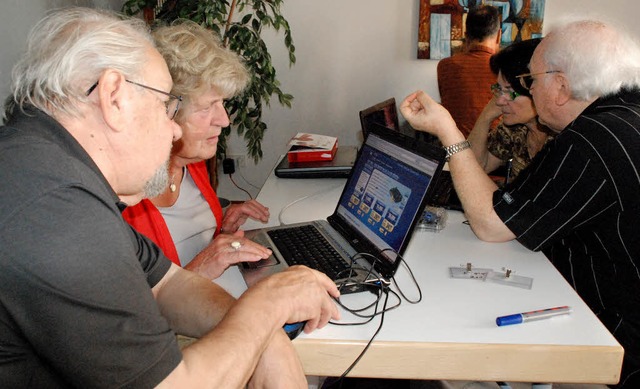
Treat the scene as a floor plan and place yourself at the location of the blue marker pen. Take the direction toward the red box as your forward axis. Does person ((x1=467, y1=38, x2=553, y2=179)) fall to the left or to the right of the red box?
right

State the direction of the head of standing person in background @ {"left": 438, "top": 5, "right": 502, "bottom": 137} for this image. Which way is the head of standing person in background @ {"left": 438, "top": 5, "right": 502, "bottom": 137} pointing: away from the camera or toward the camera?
away from the camera

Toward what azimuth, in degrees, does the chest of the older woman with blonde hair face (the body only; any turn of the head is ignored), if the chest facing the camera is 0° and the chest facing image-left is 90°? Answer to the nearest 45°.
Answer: approximately 315°

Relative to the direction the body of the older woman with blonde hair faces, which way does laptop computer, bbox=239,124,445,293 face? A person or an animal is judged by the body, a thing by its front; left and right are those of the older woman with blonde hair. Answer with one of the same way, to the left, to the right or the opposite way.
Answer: to the right

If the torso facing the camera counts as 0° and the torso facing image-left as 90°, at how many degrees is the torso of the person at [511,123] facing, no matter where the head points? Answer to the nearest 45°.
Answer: approximately 45°

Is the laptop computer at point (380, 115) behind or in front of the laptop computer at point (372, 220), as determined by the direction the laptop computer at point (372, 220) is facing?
behind
